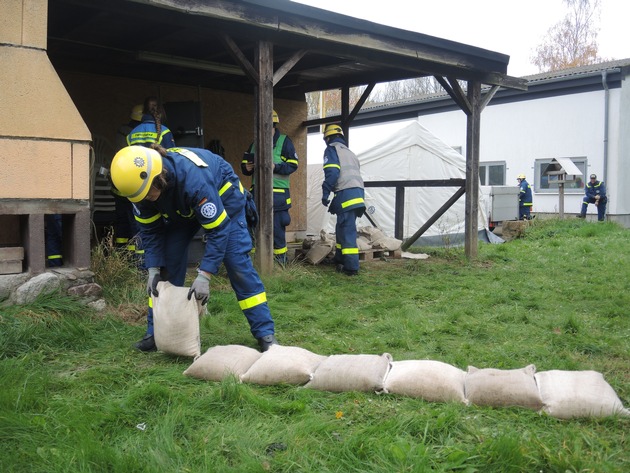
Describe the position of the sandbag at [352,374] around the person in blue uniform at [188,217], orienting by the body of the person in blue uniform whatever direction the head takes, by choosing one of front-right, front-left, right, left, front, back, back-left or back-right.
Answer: left

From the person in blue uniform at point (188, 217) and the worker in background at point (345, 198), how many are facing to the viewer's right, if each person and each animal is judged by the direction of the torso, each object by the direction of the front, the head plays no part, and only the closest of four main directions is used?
0

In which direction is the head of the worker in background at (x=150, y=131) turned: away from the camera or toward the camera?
away from the camera

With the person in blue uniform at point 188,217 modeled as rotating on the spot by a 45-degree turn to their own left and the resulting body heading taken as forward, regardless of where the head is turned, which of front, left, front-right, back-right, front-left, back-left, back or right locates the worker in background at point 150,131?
back

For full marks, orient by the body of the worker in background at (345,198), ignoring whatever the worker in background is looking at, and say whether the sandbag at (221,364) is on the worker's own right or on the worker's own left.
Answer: on the worker's own left

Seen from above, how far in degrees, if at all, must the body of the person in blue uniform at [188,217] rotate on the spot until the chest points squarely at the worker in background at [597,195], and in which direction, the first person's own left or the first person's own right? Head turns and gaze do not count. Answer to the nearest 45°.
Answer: approximately 180°

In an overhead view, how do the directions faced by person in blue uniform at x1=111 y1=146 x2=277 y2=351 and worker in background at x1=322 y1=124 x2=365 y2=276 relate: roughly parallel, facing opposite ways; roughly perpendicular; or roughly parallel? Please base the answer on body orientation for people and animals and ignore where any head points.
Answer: roughly perpendicular

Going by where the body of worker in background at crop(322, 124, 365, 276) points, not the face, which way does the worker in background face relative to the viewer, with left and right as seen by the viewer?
facing away from the viewer and to the left of the viewer

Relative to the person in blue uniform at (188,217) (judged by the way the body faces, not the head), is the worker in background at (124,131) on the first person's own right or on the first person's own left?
on the first person's own right

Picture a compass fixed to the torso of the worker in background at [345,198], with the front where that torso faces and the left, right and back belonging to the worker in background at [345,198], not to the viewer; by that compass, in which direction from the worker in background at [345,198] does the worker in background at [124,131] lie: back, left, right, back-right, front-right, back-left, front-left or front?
front-left

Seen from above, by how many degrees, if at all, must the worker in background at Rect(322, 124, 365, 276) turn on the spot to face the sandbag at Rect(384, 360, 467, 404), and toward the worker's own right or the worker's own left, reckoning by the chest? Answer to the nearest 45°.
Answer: approximately 135° to the worker's own left

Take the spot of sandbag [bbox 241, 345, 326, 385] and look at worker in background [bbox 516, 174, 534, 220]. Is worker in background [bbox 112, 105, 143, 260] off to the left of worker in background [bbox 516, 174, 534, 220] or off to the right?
left
